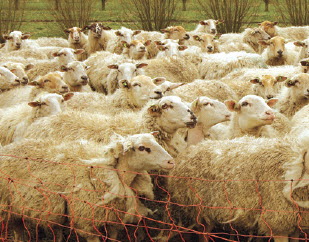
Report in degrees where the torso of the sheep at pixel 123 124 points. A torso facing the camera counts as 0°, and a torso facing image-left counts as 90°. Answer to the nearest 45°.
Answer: approximately 270°

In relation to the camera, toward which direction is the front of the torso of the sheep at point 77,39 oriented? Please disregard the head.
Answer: toward the camera

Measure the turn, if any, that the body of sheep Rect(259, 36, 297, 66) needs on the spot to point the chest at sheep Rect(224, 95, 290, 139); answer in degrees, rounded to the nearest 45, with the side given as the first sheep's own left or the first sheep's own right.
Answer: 0° — it already faces it

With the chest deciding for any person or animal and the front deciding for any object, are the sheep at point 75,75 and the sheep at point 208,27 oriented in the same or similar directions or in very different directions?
same or similar directions

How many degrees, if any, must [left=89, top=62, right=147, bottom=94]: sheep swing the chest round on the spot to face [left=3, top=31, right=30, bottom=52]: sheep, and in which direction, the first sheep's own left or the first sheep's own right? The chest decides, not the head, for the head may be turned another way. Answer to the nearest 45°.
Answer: approximately 180°

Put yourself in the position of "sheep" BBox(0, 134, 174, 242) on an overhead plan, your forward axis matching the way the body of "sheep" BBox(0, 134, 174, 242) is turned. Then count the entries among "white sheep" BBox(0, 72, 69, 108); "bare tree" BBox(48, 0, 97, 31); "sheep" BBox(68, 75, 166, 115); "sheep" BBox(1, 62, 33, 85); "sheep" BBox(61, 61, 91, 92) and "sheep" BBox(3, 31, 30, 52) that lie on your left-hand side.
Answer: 6

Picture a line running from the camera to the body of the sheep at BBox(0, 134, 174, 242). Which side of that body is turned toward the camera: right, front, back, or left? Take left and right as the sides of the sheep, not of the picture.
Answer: right

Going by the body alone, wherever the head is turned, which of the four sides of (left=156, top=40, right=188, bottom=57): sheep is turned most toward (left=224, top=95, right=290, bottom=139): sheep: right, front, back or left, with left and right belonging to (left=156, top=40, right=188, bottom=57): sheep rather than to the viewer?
front

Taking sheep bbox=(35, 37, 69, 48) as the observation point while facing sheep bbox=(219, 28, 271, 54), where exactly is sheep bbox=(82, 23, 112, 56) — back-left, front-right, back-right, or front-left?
front-right

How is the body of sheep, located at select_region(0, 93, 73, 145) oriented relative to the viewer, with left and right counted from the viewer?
facing to the right of the viewer

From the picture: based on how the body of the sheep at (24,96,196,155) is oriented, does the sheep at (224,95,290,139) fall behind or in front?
in front

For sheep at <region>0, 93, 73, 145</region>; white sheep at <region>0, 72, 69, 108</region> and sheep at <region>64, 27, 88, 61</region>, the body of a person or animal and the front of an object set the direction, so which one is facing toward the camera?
sheep at <region>64, 27, 88, 61</region>
